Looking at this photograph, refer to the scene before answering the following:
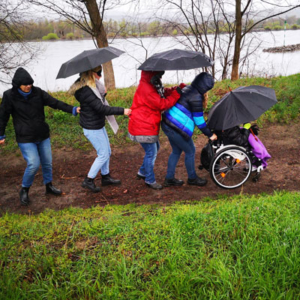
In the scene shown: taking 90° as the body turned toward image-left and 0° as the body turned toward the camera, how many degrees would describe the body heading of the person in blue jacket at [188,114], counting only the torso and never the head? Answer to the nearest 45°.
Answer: approximately 270°

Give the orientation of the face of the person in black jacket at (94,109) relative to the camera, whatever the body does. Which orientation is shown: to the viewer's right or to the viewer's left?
to the viewer's right

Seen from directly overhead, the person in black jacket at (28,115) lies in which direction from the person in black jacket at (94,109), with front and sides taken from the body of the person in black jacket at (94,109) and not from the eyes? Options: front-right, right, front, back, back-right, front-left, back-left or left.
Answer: back

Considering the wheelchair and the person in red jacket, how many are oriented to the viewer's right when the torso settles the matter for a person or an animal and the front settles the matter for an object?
2

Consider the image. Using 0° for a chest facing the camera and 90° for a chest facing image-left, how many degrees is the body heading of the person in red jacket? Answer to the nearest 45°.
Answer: approximately 270°

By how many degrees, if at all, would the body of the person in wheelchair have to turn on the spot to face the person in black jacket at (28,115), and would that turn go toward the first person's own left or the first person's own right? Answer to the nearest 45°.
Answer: approximately 180°

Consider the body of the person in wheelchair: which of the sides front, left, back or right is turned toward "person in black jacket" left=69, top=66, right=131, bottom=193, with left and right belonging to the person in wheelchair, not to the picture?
back

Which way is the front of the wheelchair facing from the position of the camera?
facing to the right of the viewer

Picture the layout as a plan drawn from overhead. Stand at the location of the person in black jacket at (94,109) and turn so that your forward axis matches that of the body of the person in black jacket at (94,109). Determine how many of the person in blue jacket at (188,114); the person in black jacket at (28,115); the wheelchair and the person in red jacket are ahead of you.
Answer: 3
